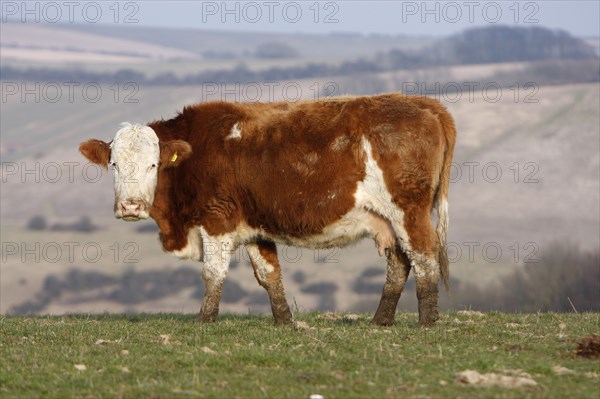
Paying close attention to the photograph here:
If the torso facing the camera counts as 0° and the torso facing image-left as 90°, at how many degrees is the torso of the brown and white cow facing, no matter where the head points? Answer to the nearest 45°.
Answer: approximately 90°
